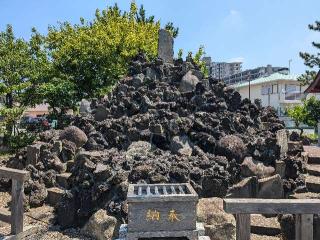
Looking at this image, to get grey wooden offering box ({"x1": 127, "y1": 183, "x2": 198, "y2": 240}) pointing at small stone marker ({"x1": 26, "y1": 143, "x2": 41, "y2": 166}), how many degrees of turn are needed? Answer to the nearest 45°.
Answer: approximately 135° to its right

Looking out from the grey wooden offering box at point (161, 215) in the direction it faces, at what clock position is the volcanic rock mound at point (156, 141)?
The volcanic rock mound is roughly at 6 o'clock from the grey wooden offering box.

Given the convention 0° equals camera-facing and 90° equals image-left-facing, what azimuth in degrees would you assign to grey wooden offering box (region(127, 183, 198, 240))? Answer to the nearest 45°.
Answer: approximately 0°

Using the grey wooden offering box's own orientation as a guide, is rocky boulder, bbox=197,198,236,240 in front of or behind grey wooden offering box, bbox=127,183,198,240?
behind

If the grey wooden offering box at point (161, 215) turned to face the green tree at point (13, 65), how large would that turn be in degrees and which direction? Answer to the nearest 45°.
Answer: approximately 135° to its right

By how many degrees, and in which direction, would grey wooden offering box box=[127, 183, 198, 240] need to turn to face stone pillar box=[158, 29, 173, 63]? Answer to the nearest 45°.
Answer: approximately 180°

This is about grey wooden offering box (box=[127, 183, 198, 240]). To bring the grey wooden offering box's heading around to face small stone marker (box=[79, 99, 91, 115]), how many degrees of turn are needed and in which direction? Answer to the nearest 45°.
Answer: approximately 180°

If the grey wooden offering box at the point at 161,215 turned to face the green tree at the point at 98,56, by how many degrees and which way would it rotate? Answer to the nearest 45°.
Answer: approximately 180°

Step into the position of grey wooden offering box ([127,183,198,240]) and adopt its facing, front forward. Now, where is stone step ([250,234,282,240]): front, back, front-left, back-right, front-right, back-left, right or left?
back-left

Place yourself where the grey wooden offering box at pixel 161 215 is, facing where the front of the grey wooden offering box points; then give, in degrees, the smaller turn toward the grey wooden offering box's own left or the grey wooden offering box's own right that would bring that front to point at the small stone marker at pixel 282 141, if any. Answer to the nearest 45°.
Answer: approximately 135° to the grey wooden offering box's own left

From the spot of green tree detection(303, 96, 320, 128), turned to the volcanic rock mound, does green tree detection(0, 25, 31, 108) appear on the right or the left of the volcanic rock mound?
right

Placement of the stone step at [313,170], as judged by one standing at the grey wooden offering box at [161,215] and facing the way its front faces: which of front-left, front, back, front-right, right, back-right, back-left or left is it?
back-left
